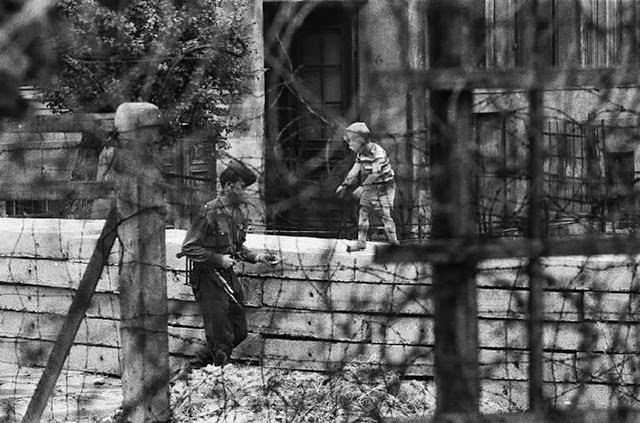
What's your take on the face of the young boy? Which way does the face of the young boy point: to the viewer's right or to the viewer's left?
to the viewer's left

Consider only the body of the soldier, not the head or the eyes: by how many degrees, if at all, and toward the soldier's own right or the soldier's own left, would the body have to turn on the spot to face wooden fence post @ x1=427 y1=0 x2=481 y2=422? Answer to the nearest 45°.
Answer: approximately 45° to the soldier's own right

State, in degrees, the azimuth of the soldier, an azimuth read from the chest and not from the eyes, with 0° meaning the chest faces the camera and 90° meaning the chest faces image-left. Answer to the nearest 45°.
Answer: approximately 315°
